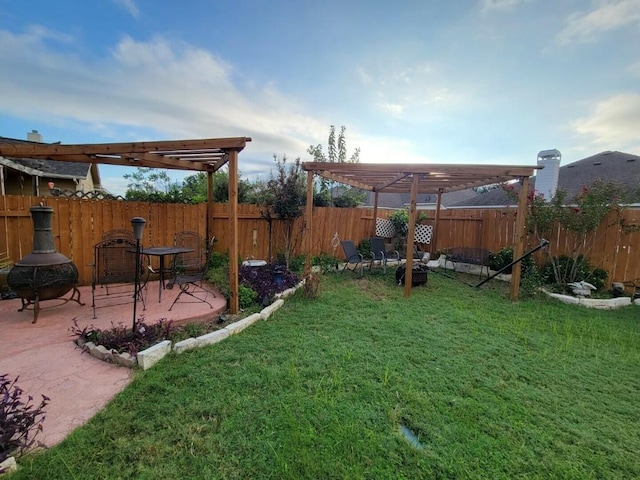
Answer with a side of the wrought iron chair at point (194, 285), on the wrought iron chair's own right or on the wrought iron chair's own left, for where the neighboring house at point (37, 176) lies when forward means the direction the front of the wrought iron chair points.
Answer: on the wrought iron chair's own right

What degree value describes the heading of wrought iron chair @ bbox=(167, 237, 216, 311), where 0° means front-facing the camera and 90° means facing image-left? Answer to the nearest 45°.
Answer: approximately 90°
